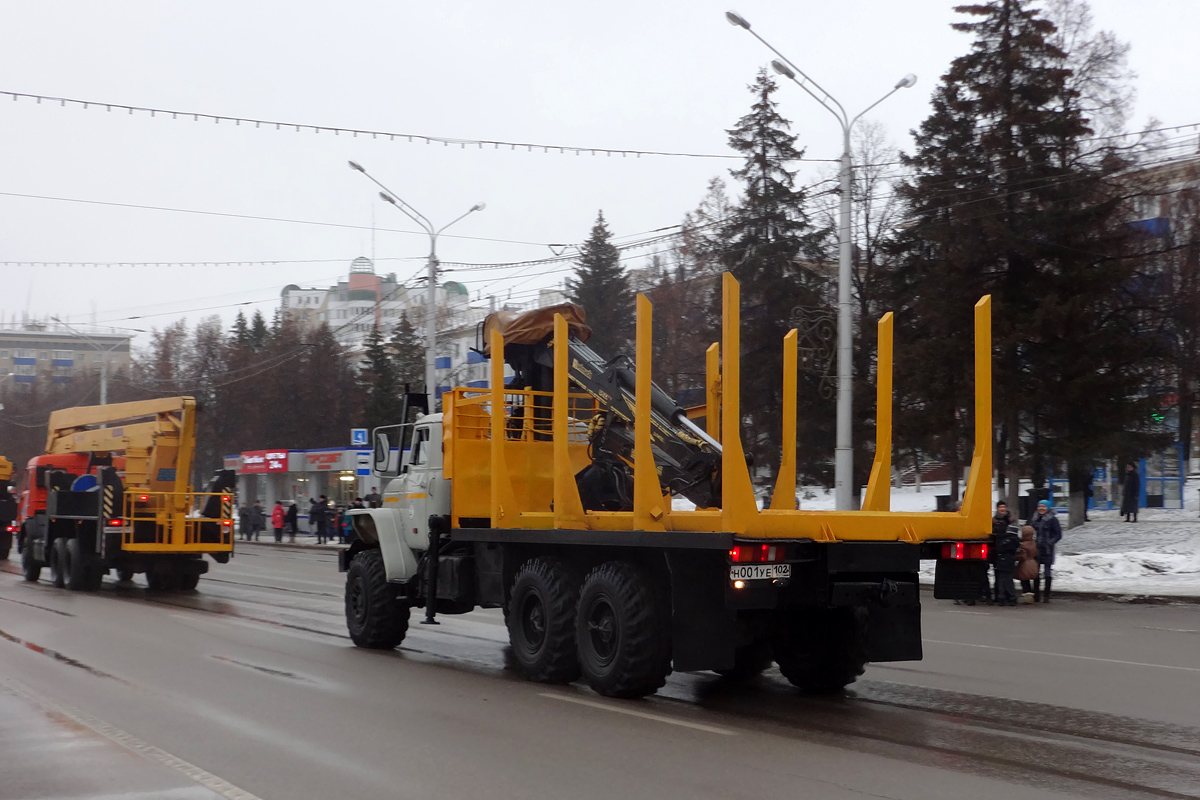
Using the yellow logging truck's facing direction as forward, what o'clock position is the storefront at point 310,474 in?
The storefront is roughly at 1 o'clock from the yellow logging truck.

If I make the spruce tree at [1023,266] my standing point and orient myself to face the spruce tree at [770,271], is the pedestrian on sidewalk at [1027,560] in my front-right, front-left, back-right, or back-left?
back-left

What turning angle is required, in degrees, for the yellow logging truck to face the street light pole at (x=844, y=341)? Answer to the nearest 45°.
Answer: approximately 45° to its right

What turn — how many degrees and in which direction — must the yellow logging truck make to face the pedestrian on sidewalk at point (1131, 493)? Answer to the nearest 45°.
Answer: approximately 90° to its right

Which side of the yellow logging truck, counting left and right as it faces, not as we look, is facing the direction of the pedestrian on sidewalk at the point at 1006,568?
right

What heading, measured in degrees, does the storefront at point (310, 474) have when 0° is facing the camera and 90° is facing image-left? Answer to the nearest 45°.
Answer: approximately 0°

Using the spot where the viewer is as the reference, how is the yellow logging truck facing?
facing away from the viewer and to the left of the viewer

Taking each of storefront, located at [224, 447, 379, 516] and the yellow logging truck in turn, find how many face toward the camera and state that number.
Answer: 1
